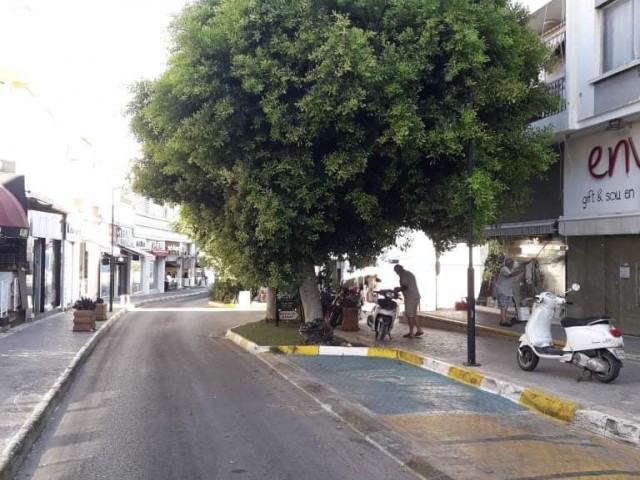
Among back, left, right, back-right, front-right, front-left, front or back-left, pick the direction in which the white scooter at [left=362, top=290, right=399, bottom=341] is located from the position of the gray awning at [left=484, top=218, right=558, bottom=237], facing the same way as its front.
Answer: front

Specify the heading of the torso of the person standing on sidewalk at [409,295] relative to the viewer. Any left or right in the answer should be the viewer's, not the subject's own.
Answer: facing to the left of the viewer

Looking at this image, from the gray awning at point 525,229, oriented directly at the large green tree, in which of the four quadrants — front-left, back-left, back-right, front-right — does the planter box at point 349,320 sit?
front-right

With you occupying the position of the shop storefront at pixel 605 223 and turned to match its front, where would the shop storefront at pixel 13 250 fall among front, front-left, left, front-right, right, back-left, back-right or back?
front-right

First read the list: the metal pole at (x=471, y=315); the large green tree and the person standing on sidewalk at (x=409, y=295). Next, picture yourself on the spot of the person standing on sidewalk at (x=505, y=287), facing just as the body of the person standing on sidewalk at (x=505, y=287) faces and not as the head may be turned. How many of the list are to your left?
0

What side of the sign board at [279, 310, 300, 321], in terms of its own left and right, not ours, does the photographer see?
front

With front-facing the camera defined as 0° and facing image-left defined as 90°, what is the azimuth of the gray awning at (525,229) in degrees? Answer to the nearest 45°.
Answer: approximately 45°

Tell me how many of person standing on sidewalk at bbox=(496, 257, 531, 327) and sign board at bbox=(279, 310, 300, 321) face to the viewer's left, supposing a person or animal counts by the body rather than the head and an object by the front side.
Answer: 0

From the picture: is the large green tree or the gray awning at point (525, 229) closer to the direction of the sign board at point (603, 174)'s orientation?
the large green tree

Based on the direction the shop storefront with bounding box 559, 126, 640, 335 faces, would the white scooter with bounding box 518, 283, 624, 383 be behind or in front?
in front

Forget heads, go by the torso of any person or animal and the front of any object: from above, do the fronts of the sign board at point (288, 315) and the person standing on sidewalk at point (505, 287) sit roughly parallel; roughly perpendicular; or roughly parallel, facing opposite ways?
roughly perpendicular

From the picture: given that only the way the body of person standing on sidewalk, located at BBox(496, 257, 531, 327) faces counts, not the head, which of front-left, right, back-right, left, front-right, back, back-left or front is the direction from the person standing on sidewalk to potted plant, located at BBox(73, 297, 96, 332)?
back

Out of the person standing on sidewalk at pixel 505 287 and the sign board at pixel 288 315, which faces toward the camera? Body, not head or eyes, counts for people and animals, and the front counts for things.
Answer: the sign board

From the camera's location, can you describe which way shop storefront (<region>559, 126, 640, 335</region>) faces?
facing the viewer and to the left of the viewer
